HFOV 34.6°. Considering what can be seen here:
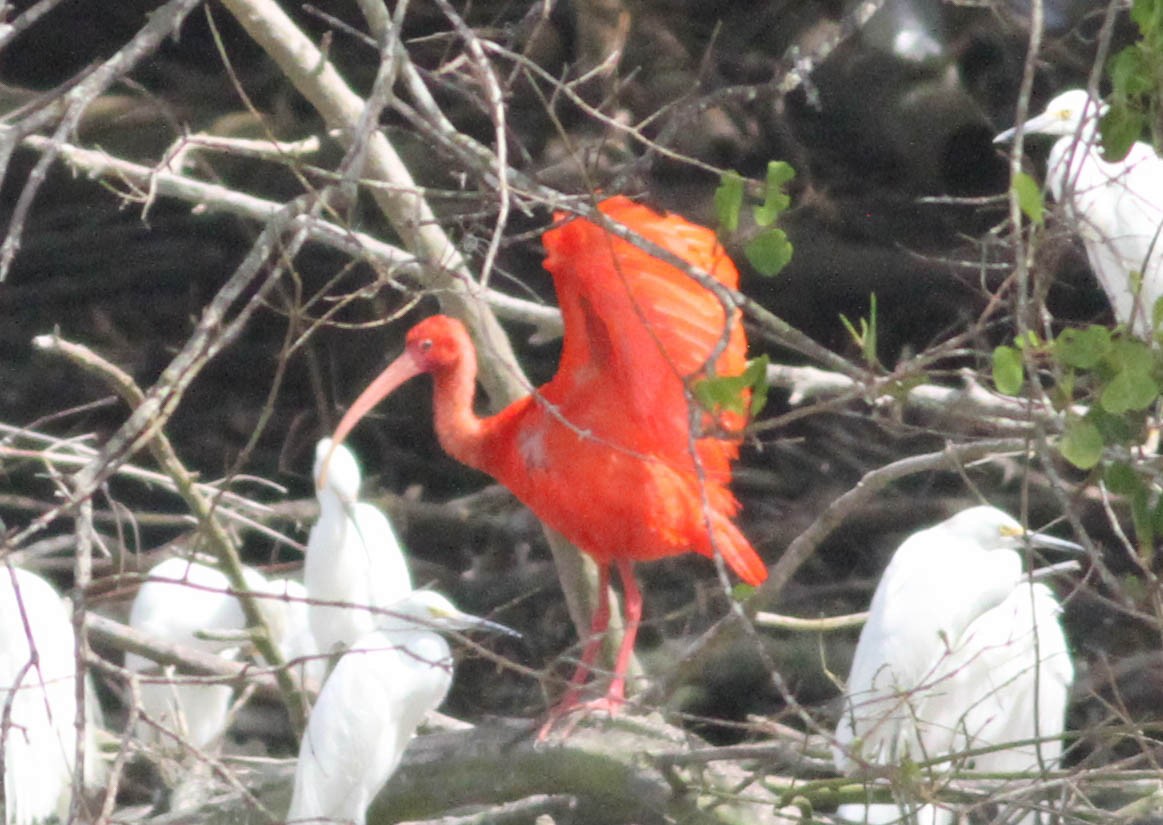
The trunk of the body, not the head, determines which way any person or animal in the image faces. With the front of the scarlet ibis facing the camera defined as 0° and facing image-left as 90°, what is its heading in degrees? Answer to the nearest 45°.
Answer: approximately 90°

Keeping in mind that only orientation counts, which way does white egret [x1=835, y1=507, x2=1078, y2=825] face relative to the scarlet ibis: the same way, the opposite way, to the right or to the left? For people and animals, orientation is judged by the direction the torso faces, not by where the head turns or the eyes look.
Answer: the opposite way

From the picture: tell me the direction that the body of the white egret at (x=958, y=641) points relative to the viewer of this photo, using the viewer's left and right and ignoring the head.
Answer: facing to the right of the viewer

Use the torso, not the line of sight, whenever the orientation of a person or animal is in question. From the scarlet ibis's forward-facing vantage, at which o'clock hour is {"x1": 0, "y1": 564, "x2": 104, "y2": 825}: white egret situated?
The white egret is roughly at 12 o'clock from the scarlet ibis.

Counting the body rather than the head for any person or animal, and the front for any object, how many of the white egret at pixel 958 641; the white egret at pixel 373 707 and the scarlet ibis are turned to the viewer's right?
2

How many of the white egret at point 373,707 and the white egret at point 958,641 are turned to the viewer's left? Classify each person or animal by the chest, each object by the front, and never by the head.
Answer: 0

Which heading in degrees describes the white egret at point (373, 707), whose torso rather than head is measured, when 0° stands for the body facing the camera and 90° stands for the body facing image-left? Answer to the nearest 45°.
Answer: approximately 270°

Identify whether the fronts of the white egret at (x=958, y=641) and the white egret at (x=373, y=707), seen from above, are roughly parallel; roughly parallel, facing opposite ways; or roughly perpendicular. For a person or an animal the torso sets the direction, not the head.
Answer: roughly parallel

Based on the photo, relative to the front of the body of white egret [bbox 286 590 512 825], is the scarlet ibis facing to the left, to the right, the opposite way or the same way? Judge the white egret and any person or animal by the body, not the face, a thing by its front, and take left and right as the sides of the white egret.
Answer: the opposite way

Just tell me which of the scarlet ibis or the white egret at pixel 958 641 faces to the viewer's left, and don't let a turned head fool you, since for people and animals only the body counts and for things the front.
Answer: the scarlet ibis
